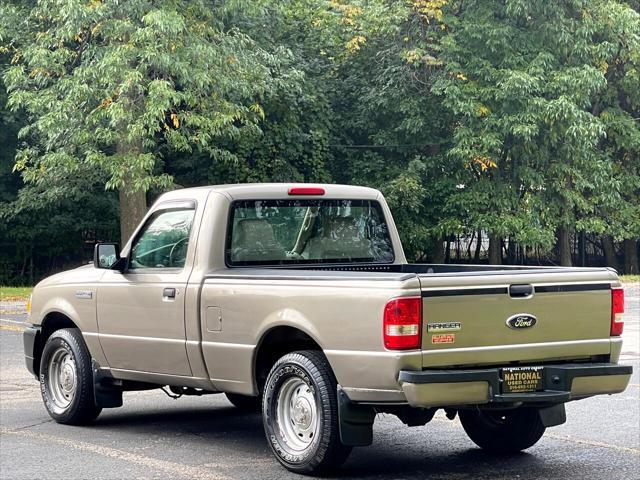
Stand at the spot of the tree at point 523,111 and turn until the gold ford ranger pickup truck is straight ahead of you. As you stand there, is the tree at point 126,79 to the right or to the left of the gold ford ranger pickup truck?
right

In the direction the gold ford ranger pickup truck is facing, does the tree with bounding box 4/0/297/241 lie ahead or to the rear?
ahead

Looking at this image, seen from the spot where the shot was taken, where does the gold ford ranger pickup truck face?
facing away from the viewer and to the left of the viewer

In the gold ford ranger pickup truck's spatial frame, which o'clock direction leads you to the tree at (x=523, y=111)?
The tree is roughly at 2 o'clock from the gold ford ranger pickup truck.
